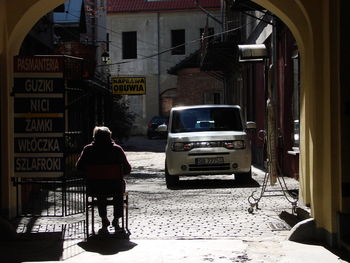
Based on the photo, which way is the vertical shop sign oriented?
toward the camera

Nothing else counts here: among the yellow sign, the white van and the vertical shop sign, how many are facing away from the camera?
0

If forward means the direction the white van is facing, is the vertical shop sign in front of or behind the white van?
in front

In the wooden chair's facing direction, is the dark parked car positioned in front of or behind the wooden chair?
in front

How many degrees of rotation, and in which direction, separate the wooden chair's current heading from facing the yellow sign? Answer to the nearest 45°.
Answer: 0° — it already faces it

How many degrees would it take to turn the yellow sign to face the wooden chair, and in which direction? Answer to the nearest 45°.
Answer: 0° — it already faces it

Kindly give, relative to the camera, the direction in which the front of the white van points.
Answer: facing the viewer

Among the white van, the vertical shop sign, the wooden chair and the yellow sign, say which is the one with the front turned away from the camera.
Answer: the wooden chair

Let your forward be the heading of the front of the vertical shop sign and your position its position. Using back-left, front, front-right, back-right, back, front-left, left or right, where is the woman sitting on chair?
front-left

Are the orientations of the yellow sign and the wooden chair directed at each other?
yes

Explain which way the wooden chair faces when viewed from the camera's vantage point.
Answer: facing away from the viewer

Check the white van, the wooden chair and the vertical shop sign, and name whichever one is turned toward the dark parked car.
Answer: the wooden chair

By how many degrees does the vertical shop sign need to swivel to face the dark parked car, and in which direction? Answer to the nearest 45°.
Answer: approximately 180°

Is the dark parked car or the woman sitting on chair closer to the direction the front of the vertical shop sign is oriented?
the woman sitting on chair

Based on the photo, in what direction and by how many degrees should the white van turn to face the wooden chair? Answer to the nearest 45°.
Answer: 0° — it already faces it

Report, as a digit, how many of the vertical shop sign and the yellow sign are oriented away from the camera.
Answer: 0

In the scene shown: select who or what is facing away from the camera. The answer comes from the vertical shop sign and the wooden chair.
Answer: the wooden chair

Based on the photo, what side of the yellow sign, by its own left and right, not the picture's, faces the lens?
front
